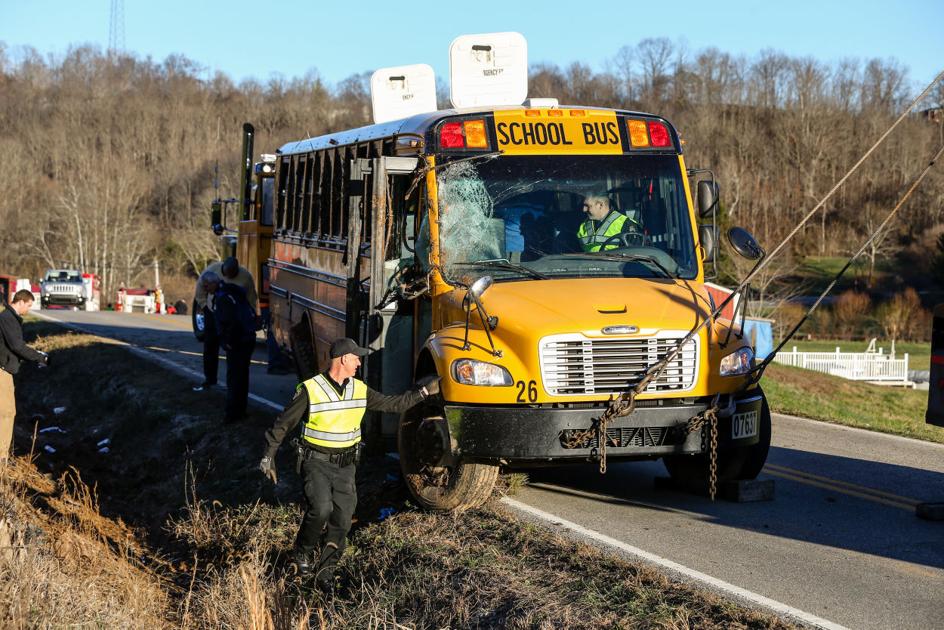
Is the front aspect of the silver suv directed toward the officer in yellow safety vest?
yes

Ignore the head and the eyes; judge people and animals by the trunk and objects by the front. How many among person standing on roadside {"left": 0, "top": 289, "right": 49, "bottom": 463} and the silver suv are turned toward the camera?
1

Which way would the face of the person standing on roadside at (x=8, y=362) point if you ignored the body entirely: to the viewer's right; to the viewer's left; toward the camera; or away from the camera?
to the viewer's right

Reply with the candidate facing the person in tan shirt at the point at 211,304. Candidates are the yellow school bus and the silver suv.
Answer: the silver suv

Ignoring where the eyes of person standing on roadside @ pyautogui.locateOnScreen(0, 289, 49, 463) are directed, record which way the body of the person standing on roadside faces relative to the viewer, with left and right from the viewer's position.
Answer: facing to the right of the viewer

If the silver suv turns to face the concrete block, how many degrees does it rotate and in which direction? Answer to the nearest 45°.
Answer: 0° — it already faces it

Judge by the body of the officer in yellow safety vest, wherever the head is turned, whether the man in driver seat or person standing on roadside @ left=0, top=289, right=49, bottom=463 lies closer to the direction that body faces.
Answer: the man in driver seat

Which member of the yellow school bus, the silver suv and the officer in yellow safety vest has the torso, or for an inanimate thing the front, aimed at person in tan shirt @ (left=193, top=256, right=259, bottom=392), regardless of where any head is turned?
the silver suv

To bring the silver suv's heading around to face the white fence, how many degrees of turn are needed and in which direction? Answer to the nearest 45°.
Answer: approximately 45° to its left

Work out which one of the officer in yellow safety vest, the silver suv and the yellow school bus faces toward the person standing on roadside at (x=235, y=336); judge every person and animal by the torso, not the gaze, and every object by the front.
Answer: the silver suv
